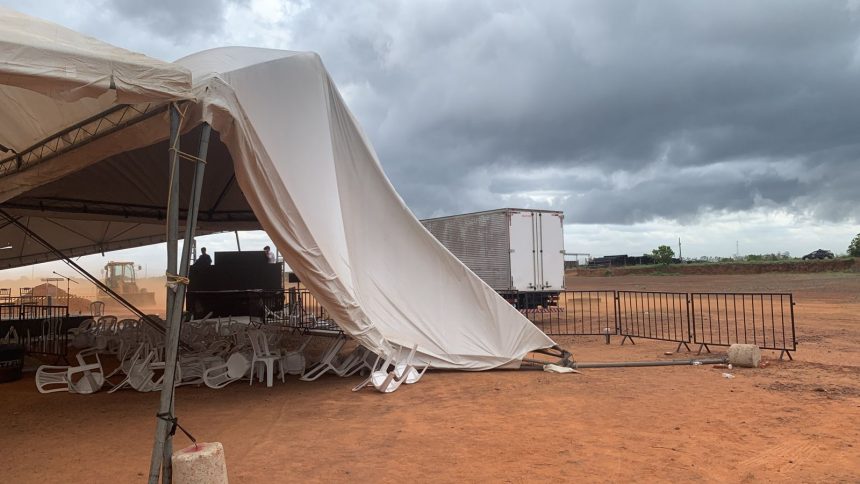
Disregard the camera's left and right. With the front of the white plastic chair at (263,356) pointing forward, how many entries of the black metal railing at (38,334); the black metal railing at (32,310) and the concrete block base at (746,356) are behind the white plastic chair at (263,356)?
2

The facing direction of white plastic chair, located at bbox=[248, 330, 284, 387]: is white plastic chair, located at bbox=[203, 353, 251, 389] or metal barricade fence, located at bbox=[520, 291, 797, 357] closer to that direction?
the metal barricade fence

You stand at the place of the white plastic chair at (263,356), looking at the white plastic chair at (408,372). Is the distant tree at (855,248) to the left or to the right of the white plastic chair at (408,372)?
left
